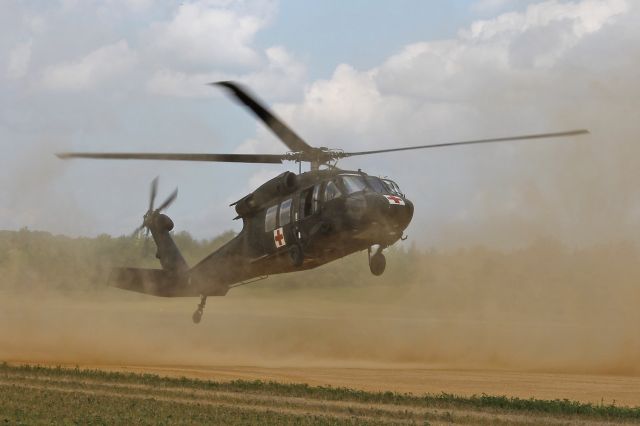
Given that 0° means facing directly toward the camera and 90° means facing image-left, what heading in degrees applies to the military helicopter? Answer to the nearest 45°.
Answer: approximately 315°
